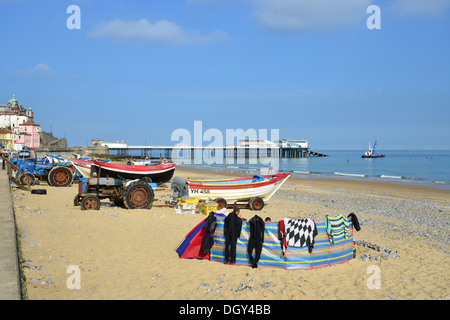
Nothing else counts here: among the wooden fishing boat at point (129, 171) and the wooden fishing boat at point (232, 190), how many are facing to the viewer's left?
0

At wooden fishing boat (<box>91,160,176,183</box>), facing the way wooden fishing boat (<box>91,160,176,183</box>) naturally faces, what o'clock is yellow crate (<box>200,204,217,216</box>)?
The yellow crate is roughly at 2 o'clock from the wooden fishing boat.

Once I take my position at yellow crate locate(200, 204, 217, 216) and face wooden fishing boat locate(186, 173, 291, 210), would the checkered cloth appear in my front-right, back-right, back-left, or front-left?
back-right

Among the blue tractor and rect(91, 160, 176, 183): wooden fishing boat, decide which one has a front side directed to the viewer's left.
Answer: the blue tractor

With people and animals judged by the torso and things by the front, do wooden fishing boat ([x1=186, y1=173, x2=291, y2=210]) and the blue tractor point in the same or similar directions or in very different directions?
very different directions

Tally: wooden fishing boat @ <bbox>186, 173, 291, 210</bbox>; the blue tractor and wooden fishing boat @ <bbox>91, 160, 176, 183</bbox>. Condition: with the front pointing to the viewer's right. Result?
2

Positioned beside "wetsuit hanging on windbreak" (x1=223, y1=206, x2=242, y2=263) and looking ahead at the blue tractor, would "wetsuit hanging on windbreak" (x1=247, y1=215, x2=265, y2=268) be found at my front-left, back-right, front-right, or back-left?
back-right

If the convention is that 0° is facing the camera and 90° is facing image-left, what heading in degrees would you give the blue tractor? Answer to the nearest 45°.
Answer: approximately 90°

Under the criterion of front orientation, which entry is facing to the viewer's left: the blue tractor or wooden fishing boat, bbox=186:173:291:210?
the blue tractor

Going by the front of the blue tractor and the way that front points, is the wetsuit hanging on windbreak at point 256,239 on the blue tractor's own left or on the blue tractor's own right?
on the blue tractor's own left

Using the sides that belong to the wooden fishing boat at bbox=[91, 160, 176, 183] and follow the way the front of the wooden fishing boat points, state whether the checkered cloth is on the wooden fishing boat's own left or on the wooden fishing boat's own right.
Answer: on the wooden fishing boat's own right

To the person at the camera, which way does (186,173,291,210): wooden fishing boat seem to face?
facing to the right of the viewer

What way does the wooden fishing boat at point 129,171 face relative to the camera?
to the viewer's right

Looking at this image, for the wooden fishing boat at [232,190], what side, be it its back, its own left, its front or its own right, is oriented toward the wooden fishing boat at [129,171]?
back
